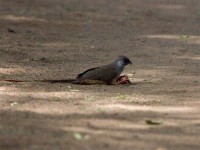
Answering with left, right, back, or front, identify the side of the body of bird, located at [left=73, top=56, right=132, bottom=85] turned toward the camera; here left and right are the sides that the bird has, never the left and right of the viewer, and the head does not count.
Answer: right
